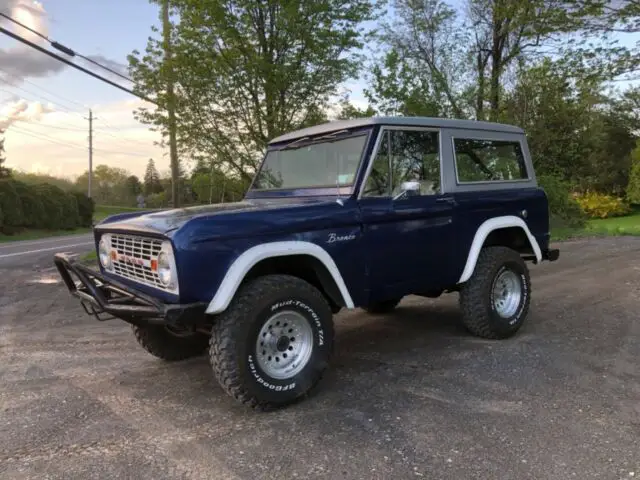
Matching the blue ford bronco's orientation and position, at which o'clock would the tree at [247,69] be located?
The tree is roughly at 4 o'clock from the blue ford bronco.

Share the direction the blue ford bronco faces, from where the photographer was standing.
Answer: facing the viewer and to the left of the viewer

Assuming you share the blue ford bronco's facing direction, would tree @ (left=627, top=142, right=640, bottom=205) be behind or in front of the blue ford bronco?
behind

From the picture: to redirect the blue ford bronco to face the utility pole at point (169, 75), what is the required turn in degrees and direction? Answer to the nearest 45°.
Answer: approximately 90° to its right

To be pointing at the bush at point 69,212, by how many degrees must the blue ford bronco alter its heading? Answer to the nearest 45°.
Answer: approximately 90° to its right

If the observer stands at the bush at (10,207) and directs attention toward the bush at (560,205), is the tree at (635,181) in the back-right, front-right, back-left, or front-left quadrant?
front-left

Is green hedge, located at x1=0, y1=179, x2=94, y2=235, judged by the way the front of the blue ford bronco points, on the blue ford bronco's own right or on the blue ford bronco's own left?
on the blue ford bronco's own right

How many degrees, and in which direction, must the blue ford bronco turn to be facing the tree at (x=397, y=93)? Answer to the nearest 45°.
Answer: approximately 135° to its right

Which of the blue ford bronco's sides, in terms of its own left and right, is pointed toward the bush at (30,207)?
right

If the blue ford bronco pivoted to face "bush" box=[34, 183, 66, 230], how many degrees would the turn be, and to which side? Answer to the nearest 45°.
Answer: approximately 90° to its right

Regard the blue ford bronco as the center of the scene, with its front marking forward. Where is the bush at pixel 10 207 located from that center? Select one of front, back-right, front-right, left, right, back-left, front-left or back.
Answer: right
